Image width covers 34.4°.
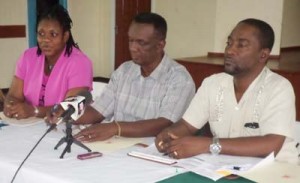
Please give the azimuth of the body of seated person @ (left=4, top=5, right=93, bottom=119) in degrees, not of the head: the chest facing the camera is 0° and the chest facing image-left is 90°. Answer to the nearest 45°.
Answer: approximately 45°

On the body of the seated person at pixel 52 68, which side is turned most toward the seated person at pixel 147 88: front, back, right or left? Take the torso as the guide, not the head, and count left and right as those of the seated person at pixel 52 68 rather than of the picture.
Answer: left

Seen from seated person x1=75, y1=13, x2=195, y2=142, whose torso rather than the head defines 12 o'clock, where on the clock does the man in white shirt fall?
The man in white shirt is roughly at 9 o'clock from the seated person.

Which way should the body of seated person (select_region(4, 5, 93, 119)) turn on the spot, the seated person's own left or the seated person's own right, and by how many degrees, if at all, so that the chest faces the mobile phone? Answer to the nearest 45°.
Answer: approximately 45° to the seated person's own left

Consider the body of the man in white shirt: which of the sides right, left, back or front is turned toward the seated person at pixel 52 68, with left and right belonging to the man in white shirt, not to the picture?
right
